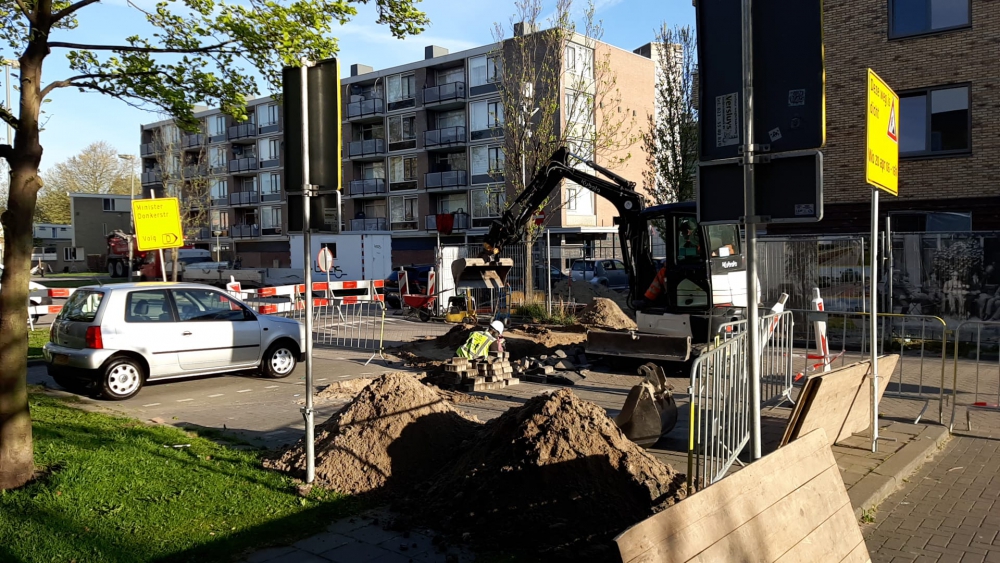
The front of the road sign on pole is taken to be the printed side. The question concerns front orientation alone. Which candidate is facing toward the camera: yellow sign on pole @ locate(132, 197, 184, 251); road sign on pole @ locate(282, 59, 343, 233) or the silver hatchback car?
the yellow sign on pole

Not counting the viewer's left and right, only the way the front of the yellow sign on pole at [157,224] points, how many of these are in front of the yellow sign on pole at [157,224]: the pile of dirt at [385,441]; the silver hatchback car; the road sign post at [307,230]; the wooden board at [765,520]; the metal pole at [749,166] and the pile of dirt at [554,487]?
6

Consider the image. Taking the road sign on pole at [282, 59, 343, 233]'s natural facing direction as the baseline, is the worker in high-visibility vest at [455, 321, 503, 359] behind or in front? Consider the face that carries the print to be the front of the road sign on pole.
in front

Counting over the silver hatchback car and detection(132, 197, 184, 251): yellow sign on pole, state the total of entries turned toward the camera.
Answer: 1

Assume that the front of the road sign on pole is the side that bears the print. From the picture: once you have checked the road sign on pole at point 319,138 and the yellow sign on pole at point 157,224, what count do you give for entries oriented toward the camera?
1

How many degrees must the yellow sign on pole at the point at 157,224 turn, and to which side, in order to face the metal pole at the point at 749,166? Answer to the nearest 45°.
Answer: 0° — it already faces it

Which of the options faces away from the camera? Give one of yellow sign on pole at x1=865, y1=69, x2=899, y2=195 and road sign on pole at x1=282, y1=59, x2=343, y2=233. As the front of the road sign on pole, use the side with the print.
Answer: the road sign on pole

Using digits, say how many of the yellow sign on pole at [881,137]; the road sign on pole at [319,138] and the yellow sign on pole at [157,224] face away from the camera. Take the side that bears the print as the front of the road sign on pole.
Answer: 1

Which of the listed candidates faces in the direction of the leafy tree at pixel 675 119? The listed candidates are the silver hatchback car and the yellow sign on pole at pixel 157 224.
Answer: the silver hatchback car

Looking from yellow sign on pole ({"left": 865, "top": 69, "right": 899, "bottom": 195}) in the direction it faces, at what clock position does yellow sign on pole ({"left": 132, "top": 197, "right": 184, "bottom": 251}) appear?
yellow sign on pole ({"left": 132, "top": 197, "right": 184, "bottom": 251}) is roughly at 5 o'clock from yellow sign on pole ({"left": 865, "top": 69, "right": 899, "bottom": 195}).

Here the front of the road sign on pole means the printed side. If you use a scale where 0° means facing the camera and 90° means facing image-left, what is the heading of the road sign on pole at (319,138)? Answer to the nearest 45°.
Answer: approximately 180°

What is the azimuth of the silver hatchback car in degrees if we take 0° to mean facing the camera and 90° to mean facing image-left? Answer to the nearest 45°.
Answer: approximately 225°

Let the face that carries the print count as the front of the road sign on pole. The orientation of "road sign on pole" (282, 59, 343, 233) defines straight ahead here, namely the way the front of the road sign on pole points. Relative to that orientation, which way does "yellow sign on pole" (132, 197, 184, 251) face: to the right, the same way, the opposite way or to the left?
the opposite way

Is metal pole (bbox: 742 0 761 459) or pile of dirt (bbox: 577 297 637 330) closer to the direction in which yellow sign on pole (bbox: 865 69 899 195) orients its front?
the metal pole
